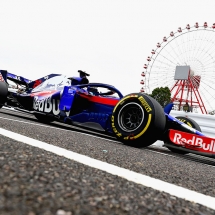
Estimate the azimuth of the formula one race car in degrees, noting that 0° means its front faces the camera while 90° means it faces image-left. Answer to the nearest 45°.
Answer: approximately 315°

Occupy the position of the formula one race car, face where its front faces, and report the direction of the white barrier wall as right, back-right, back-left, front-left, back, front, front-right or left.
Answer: left
